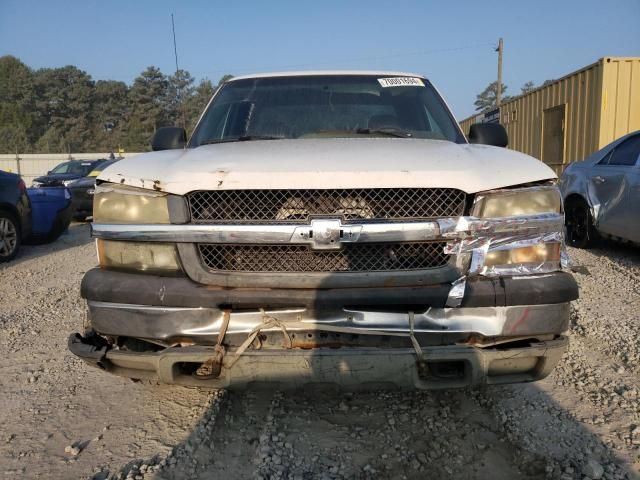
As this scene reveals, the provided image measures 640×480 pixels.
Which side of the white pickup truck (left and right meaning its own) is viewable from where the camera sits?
front

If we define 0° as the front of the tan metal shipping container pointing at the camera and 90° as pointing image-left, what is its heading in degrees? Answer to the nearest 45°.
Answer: approximately 45°

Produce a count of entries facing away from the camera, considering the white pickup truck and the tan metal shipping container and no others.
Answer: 0

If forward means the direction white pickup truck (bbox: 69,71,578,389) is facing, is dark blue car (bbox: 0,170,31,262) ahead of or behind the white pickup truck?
behind

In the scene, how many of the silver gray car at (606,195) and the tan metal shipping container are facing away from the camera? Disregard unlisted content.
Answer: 0

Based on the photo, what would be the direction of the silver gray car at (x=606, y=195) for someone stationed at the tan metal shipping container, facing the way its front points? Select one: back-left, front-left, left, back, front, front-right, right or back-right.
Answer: front-left

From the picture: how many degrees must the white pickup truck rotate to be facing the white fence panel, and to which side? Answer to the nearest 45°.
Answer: approximately 135° to its right

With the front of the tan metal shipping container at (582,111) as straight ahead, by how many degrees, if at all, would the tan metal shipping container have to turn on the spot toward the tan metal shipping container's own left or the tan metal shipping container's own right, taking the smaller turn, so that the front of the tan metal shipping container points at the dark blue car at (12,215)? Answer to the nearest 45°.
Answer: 0° — it already faces it

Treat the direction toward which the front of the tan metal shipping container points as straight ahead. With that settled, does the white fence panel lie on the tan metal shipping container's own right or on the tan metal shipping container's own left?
on the tan metal shipping container's own right
